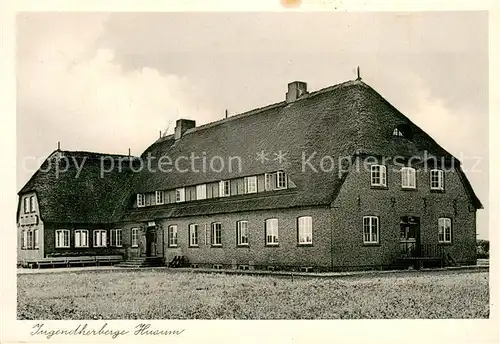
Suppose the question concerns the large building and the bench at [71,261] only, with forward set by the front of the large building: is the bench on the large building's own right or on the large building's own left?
on the large building's own right

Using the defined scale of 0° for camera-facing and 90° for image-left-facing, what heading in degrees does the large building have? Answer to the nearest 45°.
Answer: approximately 45°

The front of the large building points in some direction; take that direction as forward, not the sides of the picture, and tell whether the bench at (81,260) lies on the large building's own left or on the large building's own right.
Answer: on the large building's own right

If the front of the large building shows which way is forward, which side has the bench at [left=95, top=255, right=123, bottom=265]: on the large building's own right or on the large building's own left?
on the large building's own right

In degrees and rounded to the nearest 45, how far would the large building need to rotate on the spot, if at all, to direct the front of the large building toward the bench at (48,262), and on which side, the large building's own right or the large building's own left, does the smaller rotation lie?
approximately 90° to the large building's own right
